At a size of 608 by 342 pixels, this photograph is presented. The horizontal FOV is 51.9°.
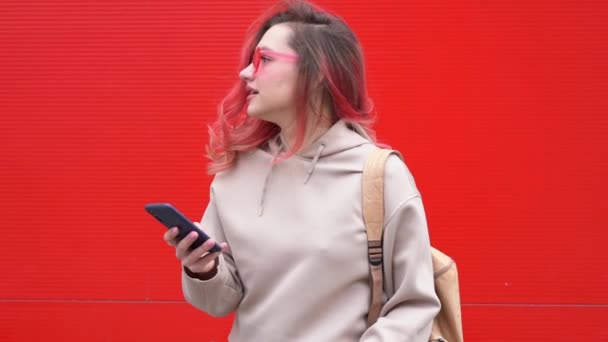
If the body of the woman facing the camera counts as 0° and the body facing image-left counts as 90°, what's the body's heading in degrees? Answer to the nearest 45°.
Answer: approximately 45°

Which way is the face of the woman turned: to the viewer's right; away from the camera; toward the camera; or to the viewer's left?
to the viewer's left
